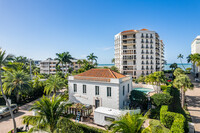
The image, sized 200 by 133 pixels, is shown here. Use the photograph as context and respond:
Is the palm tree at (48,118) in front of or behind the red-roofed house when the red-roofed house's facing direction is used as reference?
in front

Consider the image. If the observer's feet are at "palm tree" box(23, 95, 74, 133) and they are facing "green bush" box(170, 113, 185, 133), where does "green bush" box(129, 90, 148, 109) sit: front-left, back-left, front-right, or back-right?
front-left

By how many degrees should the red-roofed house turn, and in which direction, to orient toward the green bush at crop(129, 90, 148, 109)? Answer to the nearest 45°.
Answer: approximately 135° to its left

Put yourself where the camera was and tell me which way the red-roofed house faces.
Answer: facing the viewer and to the left of the viewer

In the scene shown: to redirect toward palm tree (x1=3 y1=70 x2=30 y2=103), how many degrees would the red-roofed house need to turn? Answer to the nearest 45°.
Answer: approximately 45° to its right

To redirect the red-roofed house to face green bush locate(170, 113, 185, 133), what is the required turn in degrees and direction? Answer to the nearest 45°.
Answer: approximately 90° to its left

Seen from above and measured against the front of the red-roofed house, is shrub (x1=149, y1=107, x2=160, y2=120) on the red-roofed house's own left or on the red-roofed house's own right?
on the red-roofed house's own left

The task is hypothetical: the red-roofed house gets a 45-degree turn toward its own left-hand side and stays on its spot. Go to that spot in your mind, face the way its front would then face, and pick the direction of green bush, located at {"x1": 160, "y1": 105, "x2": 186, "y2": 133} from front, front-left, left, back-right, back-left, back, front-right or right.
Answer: front-left

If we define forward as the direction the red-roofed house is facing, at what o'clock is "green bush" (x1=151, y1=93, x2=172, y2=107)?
The green bush is roughly at 8 o'clock from the red-roofed house.

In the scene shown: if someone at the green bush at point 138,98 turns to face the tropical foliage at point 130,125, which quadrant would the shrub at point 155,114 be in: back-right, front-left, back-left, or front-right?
front-left

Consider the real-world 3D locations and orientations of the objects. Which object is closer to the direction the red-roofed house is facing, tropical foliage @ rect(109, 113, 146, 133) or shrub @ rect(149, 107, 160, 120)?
the tropical foliage

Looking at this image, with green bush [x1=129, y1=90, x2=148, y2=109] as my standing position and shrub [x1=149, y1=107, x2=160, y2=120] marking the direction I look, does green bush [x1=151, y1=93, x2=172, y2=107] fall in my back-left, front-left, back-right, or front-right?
front-left

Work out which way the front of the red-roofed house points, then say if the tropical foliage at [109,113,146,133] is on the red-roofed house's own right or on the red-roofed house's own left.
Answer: on the red-roofed house's own left
